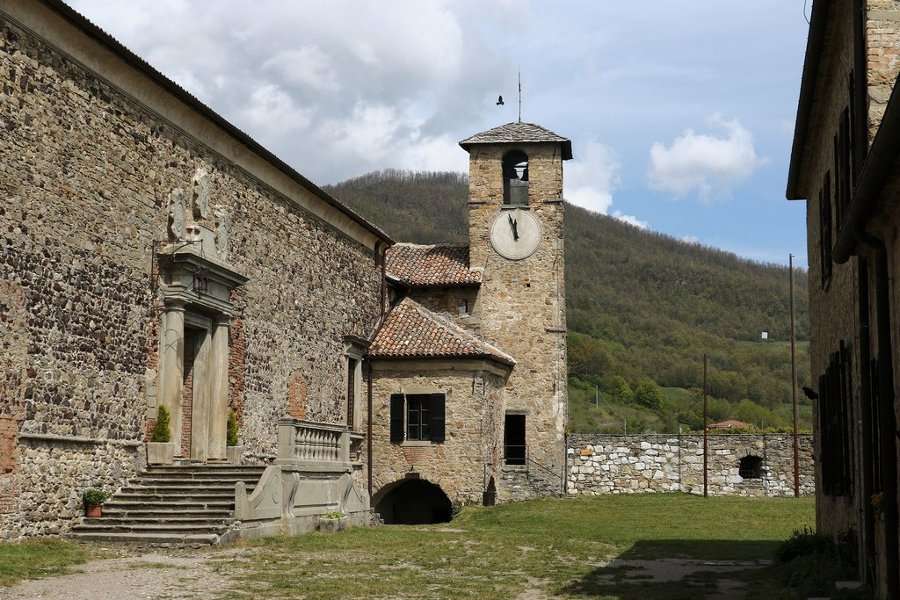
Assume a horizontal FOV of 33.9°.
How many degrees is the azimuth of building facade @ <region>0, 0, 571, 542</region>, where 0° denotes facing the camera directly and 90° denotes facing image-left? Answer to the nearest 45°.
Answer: approximately 315°

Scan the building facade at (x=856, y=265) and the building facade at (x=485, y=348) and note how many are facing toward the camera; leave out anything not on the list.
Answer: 1

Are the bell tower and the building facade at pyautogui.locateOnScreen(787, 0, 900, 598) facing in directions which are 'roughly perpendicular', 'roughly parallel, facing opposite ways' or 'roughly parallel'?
roughly perpendicular

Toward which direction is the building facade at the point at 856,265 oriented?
to the viewer's left

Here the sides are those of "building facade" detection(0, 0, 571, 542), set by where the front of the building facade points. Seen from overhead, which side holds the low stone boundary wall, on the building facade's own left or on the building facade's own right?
on the building facade's own left

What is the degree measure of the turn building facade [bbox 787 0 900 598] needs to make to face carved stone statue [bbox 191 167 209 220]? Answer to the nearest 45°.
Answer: approximately 45° to its right

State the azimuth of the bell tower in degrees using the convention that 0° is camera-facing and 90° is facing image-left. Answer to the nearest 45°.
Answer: approximately 0°

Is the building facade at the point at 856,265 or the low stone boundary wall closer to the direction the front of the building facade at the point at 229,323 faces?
the building facade

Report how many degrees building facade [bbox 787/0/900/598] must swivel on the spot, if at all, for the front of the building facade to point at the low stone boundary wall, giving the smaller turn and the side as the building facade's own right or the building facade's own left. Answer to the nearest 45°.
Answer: approximately 90° to the building facade's own right
